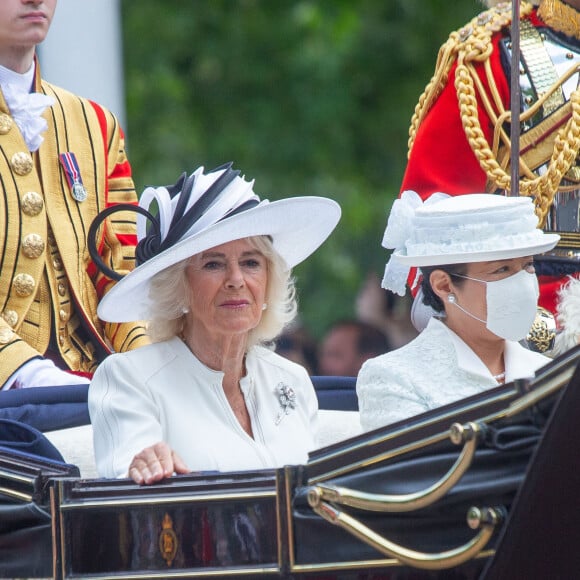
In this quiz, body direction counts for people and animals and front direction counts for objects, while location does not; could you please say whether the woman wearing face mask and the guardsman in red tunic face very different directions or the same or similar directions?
same or similar directions

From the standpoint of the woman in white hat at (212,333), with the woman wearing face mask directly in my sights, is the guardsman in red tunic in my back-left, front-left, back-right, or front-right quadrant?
front-left

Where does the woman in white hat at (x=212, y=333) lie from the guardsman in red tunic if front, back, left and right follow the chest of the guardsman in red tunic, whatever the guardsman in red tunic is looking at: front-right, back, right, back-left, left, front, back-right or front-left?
right

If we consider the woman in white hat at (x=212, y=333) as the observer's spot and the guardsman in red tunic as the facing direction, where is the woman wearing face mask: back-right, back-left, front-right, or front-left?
front-right

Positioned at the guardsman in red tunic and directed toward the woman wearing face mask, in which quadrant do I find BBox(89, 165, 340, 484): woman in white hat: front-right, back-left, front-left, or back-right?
front-right

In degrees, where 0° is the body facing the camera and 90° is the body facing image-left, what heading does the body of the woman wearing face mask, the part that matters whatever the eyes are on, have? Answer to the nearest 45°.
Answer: approximately 315°

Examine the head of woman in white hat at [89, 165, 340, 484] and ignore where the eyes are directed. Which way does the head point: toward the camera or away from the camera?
toward the camera

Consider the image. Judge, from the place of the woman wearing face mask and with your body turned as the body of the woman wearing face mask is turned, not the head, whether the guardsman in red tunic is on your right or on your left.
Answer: on your left

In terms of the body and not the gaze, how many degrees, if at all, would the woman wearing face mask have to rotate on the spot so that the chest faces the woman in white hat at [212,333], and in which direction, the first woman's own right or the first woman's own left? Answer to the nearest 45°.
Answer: approximately 135° to the first woman's own right
